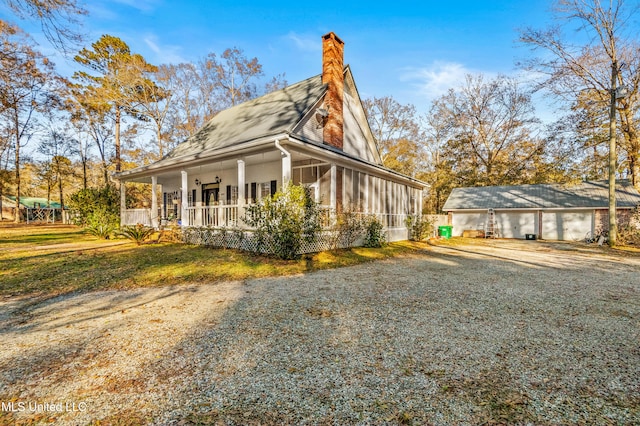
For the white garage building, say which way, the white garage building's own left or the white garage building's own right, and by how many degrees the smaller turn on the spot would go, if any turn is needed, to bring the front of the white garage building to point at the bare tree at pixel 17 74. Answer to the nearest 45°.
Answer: approximately 45° to the white garage building's own right

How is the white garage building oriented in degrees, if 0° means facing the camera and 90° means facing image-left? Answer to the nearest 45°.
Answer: approximately 0°

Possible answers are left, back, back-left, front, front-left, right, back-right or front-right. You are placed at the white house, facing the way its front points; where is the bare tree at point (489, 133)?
back

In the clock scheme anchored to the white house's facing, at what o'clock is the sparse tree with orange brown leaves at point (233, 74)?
The sparse tree with orange brown leaves is roughly at 4 o'clock from the white house.

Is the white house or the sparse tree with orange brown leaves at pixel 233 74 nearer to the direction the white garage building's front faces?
the white house

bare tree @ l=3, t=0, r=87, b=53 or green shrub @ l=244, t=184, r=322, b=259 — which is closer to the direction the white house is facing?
the bare tree

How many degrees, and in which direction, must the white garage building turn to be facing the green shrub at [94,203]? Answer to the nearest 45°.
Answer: approximately 45° to its right

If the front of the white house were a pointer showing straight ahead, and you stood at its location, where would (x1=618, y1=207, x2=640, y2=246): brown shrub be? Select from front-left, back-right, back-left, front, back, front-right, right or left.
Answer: back-left

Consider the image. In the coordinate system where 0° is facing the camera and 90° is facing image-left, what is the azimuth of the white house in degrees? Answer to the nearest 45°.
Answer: approximately 45°

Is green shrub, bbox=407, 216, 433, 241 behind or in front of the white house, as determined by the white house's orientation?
behind
